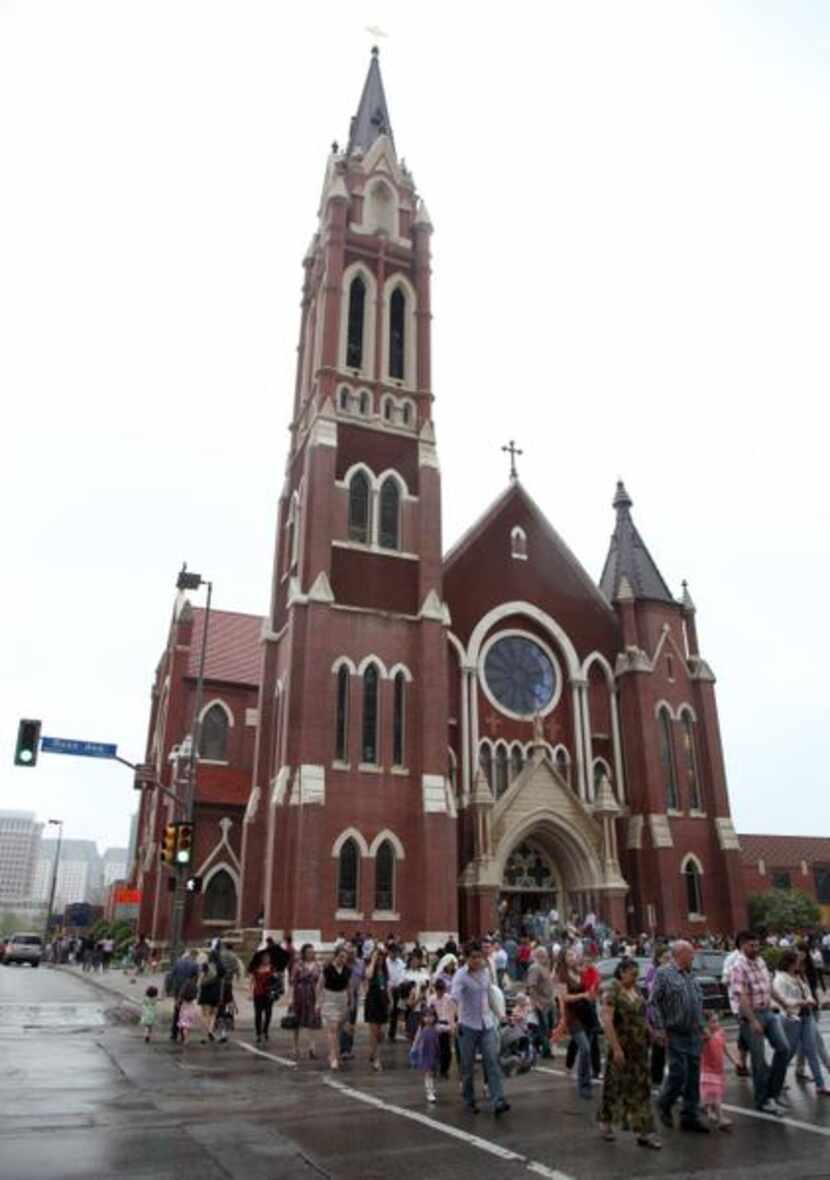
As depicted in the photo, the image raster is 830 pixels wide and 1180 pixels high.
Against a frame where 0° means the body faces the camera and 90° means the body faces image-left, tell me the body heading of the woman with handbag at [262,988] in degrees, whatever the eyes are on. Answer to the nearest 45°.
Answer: approximately 0°

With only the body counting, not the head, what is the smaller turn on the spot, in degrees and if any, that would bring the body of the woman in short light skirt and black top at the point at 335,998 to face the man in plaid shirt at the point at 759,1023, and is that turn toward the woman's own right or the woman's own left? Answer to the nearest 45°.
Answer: approximately 45° to the woman's own left

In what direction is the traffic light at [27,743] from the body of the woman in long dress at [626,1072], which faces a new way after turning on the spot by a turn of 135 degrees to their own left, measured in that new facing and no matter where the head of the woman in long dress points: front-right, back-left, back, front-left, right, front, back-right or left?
front-left

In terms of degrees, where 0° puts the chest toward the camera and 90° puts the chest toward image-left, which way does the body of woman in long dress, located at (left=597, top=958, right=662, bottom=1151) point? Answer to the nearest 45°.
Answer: approximately 315°

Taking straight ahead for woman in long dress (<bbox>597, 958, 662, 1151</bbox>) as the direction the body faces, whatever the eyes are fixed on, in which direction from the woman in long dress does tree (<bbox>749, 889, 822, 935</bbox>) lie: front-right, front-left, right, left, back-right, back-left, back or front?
back-left

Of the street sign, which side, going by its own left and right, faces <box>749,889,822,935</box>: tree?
left
